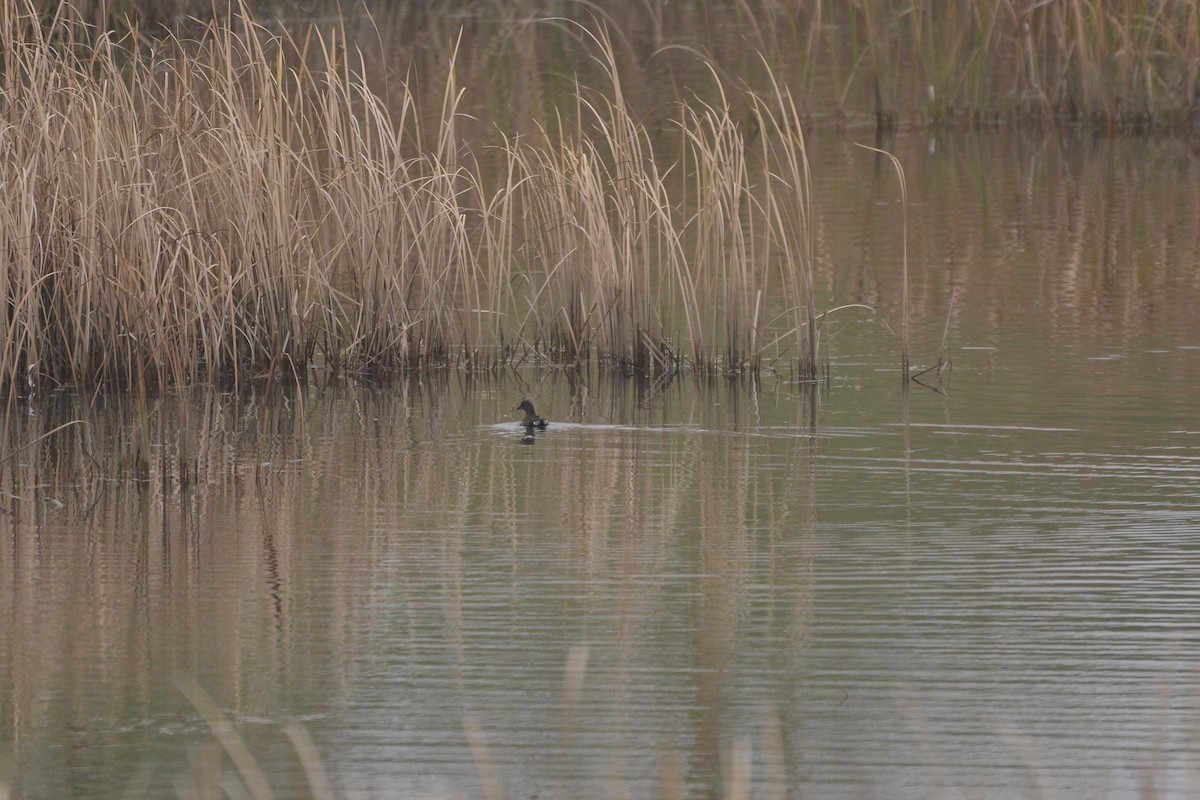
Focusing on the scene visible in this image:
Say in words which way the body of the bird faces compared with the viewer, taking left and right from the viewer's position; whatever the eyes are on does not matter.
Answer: facing to the left of the viewer
